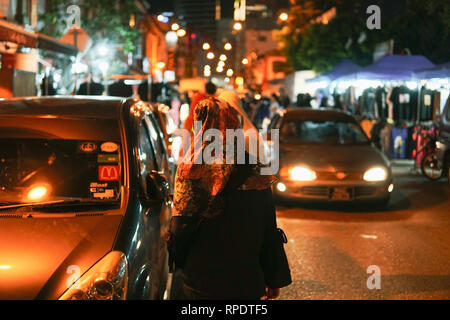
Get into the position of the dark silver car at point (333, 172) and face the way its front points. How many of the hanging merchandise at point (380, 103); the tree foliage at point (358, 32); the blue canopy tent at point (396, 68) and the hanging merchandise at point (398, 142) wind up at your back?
4

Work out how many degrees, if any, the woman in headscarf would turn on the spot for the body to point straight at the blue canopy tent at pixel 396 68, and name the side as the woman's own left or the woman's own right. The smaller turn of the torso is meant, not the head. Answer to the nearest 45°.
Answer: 0° — they already face it

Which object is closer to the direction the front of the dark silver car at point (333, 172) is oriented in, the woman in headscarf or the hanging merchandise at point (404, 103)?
the woman in headscarf

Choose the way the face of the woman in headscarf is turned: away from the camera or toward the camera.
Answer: away from the camera

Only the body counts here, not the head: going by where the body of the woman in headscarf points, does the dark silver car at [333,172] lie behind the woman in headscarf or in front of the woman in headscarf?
in front

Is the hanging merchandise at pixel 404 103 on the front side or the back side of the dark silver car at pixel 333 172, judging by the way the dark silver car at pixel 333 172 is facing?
on the back side

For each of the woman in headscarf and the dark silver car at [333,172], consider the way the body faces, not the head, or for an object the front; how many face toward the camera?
1

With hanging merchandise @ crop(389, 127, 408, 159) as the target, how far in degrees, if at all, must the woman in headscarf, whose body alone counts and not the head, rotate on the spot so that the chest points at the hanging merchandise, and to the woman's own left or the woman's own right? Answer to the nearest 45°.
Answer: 0° — they already face it

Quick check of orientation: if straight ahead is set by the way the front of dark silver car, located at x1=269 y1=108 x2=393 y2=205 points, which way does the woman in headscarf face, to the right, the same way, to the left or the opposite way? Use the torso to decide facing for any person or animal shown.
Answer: the opposite way

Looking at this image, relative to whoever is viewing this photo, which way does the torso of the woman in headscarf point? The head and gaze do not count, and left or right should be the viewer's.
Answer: facing away from the viewer

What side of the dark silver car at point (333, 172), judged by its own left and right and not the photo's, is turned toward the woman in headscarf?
front

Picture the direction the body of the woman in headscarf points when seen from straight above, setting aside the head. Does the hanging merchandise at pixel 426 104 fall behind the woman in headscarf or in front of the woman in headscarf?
in front

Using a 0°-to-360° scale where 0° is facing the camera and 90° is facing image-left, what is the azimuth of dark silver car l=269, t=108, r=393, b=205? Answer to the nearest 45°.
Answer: approximately 0°

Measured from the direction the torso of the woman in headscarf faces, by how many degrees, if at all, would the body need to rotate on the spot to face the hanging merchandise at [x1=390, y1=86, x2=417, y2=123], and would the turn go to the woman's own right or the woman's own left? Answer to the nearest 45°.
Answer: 0° — they already face it
